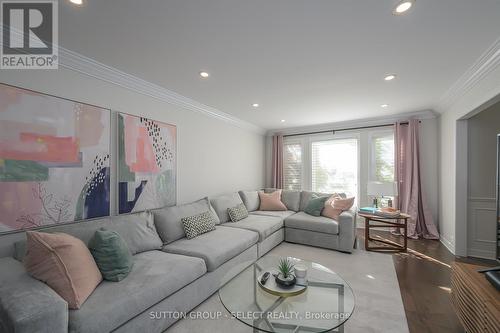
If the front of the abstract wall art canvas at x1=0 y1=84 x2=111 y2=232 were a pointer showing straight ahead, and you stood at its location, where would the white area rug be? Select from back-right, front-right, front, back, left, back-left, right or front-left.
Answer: front

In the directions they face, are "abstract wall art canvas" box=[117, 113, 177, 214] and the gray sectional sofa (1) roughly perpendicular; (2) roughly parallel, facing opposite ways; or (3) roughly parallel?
roughly parallel

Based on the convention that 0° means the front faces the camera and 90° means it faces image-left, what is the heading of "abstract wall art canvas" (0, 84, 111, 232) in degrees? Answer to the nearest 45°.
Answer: approximately 315°

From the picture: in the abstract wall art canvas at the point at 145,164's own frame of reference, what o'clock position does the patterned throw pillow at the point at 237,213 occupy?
The patterned throw pillow is roughly at 10 o'clock from the abstract wall art canvas.

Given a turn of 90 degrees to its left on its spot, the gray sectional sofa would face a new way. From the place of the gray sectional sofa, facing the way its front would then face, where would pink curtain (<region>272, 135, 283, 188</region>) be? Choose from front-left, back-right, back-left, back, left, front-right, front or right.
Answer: front

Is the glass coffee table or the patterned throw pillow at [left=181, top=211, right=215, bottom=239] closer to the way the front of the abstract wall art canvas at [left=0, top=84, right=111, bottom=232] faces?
the glass coffee table

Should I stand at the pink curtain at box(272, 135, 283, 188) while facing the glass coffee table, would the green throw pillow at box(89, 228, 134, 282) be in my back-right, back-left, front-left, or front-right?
front-right

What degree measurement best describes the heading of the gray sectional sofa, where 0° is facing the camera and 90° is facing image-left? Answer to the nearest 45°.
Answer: approximately 315°

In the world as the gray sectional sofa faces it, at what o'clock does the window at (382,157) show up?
The window is roughly at 10 o'clock from the gray sectional sofa.

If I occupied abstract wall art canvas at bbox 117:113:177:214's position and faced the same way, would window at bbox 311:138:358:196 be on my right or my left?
on my left

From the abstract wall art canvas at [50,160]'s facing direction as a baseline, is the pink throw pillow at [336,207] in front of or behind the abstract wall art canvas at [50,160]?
in front

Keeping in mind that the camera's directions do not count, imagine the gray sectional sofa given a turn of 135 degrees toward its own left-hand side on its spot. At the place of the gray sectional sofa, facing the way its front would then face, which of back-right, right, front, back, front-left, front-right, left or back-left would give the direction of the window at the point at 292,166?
front-right

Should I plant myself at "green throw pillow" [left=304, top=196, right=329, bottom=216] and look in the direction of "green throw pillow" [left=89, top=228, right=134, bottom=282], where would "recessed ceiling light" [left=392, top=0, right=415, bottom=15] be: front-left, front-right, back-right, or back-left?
front-left

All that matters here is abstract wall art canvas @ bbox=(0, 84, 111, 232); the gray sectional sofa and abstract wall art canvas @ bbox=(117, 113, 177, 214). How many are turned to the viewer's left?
0

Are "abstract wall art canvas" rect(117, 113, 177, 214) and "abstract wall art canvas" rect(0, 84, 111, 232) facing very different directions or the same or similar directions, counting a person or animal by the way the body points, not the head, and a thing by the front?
same or similar directions

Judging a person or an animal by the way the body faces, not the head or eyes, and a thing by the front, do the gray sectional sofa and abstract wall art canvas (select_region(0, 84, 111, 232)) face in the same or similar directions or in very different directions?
same or similar directions

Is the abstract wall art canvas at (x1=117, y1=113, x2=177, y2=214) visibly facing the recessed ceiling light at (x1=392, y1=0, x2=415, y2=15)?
yes
